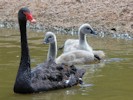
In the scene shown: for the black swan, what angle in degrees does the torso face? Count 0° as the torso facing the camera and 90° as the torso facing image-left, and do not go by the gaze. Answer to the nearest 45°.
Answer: approximately 45°
